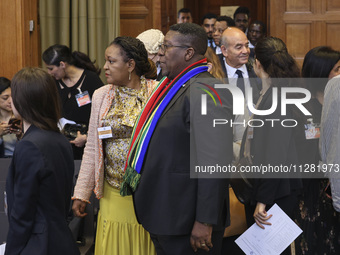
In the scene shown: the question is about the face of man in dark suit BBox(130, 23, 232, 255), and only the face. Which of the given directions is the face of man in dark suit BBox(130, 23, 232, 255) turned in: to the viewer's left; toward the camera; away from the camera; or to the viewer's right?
to the viewer's left

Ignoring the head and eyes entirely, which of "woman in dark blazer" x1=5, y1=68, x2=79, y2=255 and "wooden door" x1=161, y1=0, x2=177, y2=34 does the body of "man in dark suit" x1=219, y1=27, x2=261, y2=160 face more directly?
the woman in dark blazer

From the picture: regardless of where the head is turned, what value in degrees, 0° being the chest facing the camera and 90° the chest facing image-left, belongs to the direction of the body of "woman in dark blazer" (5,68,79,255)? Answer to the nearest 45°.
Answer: approximately 135°

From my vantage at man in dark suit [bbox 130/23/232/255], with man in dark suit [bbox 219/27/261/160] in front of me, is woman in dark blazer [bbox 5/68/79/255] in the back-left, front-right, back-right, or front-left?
back-left

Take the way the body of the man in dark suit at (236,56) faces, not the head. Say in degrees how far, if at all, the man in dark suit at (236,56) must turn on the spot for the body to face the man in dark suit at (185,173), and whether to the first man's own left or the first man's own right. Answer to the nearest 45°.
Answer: approximately 45° to the first man's own right

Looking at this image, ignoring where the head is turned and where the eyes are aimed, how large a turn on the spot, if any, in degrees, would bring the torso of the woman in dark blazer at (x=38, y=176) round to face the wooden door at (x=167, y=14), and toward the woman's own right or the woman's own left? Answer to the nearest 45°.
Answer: approximately 45° to the woman's own right

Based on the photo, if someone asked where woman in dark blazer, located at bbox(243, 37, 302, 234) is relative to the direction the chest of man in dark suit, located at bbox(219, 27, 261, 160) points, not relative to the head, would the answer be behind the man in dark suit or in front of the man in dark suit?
in front

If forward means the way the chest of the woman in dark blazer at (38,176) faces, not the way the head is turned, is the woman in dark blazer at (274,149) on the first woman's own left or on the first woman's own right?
on the first woman's own right

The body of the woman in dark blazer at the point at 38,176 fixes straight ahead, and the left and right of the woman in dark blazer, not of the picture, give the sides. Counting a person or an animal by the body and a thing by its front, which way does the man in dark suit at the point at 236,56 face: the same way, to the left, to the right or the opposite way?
the opposite way
